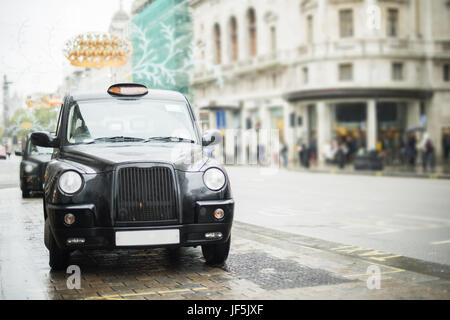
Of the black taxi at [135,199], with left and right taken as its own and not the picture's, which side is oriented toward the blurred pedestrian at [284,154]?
back

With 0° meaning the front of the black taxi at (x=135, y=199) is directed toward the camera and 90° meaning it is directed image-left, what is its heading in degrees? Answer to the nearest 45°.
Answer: approximately 0°

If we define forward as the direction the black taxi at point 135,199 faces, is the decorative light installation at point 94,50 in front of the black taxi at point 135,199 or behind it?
behind

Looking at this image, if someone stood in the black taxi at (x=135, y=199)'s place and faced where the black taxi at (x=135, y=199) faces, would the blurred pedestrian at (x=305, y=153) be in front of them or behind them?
behind

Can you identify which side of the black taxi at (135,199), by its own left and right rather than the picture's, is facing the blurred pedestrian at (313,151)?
back

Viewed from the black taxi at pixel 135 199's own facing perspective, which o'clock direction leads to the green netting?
The green netting is roughly at 6 o'clock from the black taxi.

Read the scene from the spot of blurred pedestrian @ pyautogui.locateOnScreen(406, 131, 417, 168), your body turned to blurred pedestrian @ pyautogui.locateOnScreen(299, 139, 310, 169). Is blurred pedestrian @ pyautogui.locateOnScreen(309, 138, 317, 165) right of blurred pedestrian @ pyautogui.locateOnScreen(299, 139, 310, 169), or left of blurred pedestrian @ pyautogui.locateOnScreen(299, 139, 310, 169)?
right
